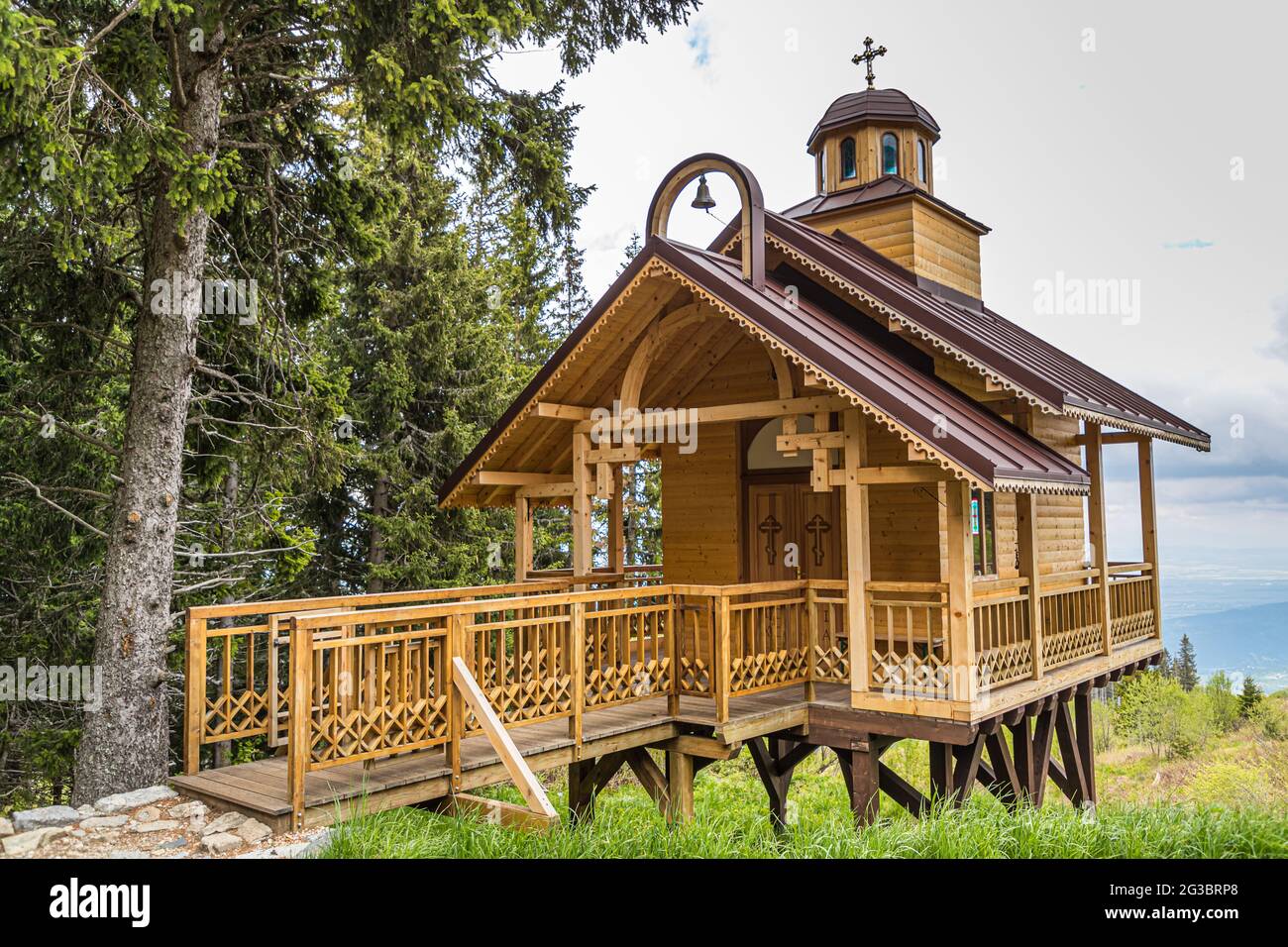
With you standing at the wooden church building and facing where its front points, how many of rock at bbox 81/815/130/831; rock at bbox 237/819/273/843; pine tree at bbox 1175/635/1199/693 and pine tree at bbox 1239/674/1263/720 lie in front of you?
2

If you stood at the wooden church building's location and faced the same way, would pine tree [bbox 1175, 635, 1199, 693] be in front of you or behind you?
behind

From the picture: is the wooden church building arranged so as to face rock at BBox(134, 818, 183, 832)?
yes

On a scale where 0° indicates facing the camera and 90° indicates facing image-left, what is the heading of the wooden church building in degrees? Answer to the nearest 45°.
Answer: approximately 45°

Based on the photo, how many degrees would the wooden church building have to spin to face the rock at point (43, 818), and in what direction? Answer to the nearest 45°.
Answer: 0° — it already faces it

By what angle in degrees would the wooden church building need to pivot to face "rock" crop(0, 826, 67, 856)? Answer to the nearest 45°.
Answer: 0° — it already faces it

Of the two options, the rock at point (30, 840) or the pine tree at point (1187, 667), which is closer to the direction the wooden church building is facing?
the rock

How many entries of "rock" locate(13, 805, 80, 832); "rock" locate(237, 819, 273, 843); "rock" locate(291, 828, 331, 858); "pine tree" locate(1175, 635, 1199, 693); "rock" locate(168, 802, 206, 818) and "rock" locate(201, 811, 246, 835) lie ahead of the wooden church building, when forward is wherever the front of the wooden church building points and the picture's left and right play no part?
5

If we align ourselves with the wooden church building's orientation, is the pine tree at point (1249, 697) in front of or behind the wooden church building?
behind

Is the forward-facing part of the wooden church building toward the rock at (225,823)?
yes

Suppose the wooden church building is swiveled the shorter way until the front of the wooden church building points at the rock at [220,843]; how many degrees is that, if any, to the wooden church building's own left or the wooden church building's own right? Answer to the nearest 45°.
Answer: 0° — it already faces it

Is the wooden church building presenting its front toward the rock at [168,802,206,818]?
yes

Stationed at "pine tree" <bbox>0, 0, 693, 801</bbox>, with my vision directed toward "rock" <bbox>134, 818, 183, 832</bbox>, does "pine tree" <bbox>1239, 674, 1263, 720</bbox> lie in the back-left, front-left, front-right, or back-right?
back-left
